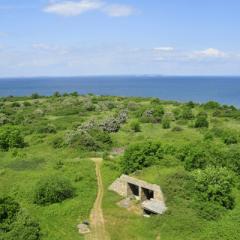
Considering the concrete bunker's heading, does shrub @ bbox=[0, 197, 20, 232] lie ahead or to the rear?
ahead

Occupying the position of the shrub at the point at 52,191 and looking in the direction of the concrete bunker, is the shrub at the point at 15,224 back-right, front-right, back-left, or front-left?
back-right

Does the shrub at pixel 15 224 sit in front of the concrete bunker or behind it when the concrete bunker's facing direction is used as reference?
in front

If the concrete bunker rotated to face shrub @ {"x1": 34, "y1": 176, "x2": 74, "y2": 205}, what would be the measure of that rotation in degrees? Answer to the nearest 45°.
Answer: approximately 45° to its right

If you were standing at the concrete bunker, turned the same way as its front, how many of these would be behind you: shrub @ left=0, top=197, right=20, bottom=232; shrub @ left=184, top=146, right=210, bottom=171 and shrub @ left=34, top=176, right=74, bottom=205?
1

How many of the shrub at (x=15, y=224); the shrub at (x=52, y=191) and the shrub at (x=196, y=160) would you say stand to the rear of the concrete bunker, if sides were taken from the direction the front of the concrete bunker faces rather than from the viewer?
1

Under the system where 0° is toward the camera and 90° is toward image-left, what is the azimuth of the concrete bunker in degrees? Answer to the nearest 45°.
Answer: approximately 45°
